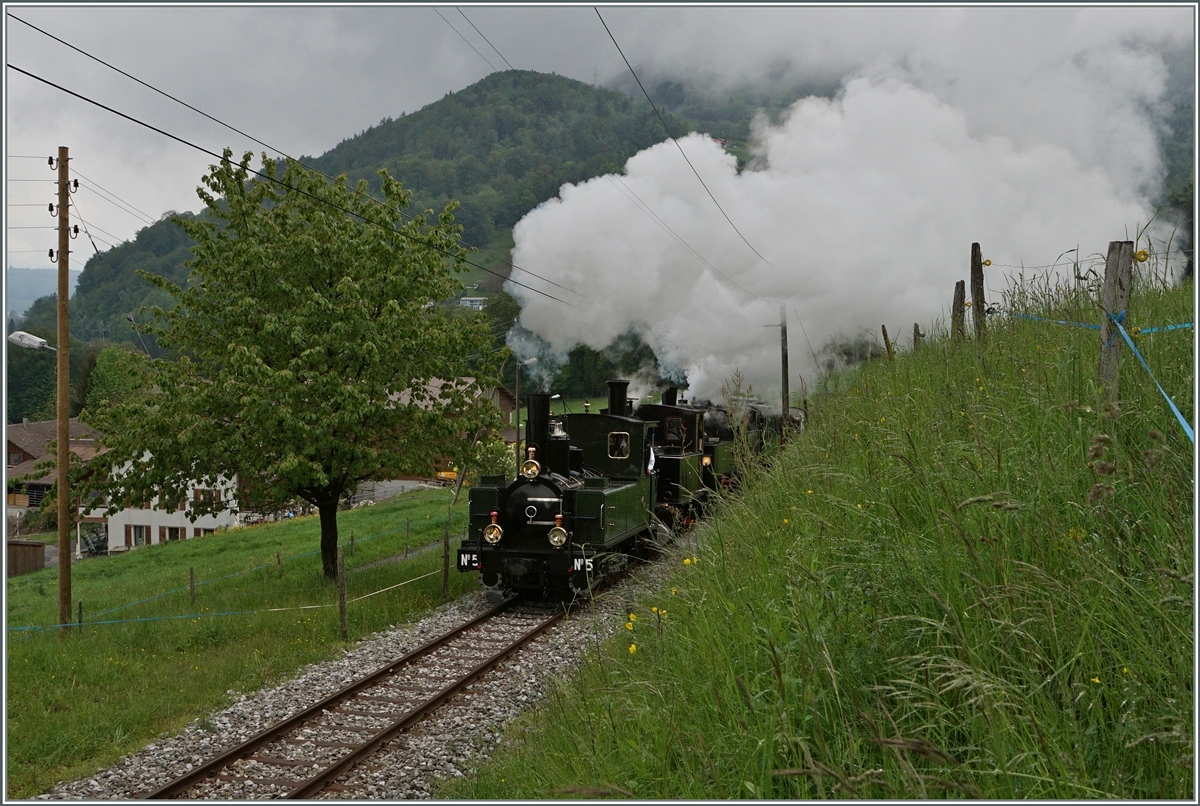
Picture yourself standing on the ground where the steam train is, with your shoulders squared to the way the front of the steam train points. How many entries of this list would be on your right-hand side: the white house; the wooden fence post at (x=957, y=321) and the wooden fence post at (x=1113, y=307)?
1

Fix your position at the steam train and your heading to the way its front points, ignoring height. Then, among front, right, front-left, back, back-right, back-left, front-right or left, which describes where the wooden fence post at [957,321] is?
left

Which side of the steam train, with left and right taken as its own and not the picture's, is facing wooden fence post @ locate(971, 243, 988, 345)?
left

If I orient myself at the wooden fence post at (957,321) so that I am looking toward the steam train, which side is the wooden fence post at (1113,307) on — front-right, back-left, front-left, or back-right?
back-left

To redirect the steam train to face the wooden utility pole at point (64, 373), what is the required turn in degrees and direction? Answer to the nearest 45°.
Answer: approximately 45° to its right

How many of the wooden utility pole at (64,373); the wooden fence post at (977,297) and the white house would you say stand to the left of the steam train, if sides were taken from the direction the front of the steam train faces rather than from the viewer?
1

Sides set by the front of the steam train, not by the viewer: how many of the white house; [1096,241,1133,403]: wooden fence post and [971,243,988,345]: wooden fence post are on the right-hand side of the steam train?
1

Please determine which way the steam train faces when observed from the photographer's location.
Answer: facing the viewer and to the left of the viewer

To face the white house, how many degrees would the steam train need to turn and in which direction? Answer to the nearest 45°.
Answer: approximately 90° to its right

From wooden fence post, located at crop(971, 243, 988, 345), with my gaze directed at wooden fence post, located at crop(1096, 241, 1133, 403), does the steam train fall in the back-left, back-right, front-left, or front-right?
back-right

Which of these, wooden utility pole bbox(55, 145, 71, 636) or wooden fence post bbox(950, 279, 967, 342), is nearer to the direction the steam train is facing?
the wooden utility pole
